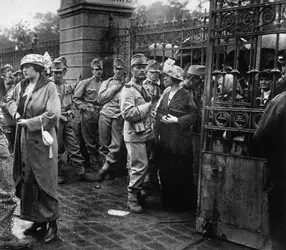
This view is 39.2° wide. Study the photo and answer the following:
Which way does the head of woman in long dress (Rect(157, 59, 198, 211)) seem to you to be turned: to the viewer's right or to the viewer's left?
to the viewer's left

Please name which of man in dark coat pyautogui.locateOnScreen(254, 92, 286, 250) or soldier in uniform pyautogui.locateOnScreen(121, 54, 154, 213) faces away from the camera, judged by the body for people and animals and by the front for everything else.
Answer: the man in dark coat

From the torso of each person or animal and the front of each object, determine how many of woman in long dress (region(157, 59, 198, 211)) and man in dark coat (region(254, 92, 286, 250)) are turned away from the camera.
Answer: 1

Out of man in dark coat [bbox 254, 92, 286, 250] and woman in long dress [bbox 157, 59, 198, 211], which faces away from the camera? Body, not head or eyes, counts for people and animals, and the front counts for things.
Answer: the man in dark coat

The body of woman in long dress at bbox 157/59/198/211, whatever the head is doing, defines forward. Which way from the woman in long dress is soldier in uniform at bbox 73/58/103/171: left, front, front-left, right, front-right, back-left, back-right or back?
right

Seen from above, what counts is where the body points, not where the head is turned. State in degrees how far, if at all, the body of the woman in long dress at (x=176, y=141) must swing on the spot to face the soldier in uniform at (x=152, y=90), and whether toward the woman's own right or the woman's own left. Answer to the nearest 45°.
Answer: approximately 135° to the woman's own right

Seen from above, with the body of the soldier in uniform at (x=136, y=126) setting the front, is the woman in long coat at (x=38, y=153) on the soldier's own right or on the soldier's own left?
on the soldier's own right

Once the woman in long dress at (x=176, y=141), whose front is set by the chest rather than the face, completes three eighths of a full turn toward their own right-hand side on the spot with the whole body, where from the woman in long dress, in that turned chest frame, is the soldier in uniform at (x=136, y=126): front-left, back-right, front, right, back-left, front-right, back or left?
left

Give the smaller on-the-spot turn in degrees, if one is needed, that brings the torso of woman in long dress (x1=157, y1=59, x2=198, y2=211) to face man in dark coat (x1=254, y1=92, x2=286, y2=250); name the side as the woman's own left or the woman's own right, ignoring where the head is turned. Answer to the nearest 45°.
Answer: approximately 45° to the woman's own left

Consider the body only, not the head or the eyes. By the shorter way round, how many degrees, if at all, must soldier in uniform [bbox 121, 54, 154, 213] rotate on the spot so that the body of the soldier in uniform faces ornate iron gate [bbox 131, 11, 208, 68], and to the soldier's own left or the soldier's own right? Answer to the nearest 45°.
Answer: approximately 135° to the soldier's own left

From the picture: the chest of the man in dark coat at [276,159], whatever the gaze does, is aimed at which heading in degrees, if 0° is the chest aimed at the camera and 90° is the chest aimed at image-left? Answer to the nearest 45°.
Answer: approximately 180°

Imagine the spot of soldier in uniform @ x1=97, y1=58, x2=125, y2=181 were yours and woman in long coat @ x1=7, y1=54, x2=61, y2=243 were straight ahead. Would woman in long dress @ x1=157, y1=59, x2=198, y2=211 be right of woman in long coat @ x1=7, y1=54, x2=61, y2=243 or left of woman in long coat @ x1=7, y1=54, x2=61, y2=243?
left

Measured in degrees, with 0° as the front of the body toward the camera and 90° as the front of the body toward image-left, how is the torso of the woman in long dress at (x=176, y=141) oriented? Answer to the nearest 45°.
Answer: approximately 45°

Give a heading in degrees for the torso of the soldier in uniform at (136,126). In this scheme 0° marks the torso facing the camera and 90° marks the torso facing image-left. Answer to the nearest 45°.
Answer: approximately 315°
